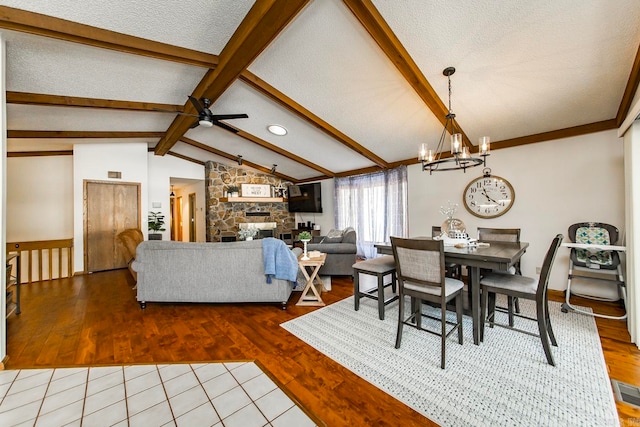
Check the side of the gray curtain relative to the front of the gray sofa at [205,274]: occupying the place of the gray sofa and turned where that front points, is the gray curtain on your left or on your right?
on your right

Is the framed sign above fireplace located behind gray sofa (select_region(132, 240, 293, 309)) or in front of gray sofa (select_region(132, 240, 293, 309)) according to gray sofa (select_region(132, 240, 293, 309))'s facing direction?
in front

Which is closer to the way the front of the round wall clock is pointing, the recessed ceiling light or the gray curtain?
the recessed ceiling light

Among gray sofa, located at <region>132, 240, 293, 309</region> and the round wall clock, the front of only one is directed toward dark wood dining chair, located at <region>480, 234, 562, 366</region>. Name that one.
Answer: the round wall clock

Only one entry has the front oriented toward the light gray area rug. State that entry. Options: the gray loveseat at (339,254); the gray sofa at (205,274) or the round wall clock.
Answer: the round wall clock

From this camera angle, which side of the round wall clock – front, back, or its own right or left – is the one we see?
front

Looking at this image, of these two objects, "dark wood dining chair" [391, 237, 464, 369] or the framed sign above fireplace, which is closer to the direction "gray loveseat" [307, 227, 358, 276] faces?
the framed sign above fireplace

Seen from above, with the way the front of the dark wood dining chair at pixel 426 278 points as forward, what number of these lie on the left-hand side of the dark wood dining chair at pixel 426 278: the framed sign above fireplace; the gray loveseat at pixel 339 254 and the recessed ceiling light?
3

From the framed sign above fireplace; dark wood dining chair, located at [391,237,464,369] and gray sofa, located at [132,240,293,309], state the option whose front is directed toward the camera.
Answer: the framed sign above fireplace

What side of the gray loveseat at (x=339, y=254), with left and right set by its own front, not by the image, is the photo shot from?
left

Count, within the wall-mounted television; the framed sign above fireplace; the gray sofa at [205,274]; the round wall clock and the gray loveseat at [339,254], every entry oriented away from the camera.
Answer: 1

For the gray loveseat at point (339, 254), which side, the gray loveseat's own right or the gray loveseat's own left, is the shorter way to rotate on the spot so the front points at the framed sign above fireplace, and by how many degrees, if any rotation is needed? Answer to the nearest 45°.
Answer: approximately 45° to the gray loveseat's own right

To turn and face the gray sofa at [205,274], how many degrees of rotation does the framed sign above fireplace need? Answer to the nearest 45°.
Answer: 0° — it already faces it

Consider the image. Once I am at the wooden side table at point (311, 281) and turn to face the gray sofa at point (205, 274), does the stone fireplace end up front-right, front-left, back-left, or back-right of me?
front-right

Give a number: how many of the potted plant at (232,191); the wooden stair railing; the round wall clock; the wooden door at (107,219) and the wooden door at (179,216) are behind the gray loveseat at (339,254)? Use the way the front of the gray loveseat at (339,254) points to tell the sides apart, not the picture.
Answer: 1

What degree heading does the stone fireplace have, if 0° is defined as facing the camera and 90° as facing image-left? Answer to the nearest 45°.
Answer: approximately 0°

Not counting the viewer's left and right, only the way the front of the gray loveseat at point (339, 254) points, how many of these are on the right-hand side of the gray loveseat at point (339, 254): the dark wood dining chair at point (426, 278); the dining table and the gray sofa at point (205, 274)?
0

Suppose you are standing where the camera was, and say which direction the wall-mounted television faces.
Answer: facing the viewer and to the left of the viewer

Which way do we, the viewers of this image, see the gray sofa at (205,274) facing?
facing away from the viewer

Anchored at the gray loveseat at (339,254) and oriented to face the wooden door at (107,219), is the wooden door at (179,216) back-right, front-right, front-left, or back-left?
front-right

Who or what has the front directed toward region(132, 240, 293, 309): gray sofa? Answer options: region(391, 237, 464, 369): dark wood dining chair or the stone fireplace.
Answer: the stone fireplace
